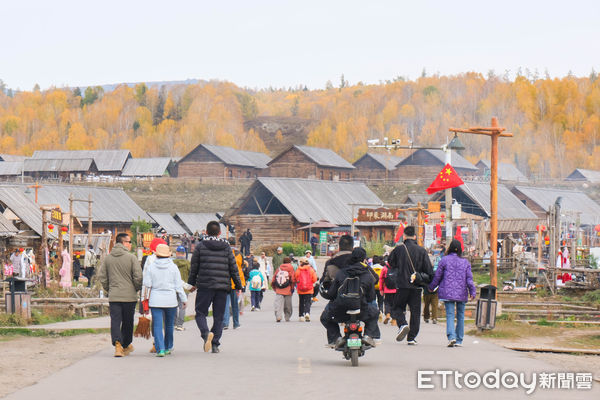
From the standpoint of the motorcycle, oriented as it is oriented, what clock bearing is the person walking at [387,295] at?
The person walking is roughly at 12 o'clock from the motorcycle.

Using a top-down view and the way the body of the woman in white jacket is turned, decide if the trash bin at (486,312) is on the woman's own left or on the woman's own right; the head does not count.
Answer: on the woman's own right

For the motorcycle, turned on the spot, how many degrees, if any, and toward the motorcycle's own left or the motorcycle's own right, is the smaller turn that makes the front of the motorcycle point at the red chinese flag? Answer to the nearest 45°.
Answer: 0° — it already faces it

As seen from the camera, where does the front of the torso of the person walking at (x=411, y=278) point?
away from the camera

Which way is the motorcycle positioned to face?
away from the camera

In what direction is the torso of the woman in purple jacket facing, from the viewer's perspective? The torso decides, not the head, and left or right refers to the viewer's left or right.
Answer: facing away from the viewer

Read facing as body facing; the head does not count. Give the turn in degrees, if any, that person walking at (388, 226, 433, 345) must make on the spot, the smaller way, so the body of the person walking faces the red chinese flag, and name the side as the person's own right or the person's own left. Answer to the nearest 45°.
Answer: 0° — they already face it

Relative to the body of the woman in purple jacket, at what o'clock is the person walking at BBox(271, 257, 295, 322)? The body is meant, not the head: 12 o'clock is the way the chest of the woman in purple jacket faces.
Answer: The person walking is roughly at 11 o'clock from the woman in purple jacket.

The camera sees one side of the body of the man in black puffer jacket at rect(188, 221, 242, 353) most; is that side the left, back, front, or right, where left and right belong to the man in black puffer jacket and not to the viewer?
back

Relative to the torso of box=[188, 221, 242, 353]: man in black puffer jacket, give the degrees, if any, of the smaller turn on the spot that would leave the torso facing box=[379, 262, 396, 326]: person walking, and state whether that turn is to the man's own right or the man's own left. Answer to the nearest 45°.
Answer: approximately 45° to the man's own right

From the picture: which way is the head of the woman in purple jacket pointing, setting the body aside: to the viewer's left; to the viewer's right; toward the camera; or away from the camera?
away from the camera

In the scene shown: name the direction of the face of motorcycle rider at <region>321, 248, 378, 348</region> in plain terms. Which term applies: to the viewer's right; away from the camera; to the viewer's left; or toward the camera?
away from the camera

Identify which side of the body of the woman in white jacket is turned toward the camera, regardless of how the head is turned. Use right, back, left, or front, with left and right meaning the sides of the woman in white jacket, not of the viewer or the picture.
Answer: back

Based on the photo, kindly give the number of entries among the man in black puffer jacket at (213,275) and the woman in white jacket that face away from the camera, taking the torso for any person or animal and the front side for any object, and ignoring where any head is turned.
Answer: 2

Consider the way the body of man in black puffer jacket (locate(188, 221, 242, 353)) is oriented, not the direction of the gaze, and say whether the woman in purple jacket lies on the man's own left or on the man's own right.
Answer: on the man's own right

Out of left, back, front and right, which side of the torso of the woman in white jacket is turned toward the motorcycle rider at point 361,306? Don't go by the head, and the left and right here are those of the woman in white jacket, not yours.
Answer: right

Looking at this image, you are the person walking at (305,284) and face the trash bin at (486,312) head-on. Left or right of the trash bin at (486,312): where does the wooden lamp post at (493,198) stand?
left

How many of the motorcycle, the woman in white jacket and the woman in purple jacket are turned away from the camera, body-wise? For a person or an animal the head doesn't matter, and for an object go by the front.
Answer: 3
